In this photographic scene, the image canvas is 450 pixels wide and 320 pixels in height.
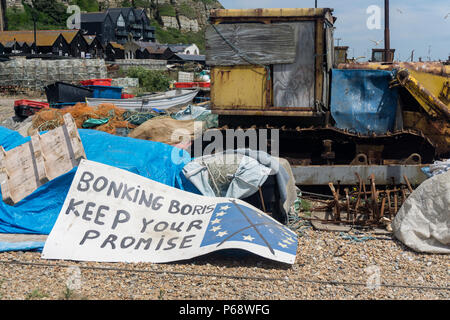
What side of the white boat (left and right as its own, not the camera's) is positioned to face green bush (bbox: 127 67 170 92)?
left

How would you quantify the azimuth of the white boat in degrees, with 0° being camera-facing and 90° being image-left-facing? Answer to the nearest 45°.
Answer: approximately 270°

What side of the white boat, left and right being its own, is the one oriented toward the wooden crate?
right

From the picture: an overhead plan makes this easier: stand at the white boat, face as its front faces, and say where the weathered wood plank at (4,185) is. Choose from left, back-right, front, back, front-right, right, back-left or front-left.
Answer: right

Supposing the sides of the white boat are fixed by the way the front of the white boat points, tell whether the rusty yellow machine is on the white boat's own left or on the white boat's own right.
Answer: on the white boat's own right

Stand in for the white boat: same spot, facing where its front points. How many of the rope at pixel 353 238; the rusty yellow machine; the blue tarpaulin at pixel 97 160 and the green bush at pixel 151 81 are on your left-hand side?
1

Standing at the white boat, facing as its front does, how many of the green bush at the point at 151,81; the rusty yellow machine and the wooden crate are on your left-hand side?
1

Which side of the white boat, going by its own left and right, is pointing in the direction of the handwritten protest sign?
right

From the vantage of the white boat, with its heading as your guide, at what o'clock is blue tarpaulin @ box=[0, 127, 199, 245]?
The blue tarpaulin is roughly at 3 o'clock from the white boat.

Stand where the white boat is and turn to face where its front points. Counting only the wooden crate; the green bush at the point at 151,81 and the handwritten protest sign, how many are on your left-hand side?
1
